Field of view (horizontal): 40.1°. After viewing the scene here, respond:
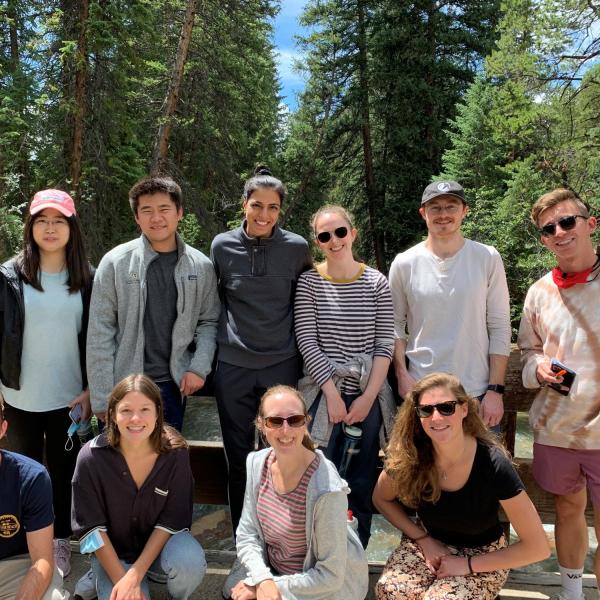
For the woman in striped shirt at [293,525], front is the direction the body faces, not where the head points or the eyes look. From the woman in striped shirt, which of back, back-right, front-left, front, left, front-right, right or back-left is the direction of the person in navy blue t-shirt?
front-right

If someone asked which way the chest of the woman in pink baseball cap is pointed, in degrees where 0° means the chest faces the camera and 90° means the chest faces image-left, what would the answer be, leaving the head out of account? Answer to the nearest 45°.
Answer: approximately 0°

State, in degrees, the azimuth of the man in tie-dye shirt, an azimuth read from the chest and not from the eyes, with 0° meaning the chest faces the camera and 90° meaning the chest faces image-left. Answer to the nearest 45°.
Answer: approximately 0°

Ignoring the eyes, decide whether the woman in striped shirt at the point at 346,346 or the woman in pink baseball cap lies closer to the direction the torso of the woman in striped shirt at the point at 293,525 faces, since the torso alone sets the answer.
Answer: the woman in pink baseball cap

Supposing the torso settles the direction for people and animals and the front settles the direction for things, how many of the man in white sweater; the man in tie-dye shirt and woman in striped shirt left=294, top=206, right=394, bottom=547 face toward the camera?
3

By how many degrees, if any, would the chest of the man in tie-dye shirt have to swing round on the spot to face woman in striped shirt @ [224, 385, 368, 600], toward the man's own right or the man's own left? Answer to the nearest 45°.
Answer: approximately 45° to the man's own right

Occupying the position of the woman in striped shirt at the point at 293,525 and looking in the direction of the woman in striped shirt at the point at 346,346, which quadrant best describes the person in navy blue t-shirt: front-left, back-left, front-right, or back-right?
back-left

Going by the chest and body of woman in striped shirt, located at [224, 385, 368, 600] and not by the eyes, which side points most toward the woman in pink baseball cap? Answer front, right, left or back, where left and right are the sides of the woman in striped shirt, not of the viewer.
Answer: right

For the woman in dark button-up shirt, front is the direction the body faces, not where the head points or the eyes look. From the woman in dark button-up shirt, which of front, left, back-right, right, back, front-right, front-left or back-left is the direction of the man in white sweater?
left

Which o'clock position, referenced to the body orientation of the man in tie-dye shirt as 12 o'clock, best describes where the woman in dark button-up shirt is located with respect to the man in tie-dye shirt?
The woman in dark button-up shirt is roughly at 2 o'clock from the man in tie-dye shirt.
